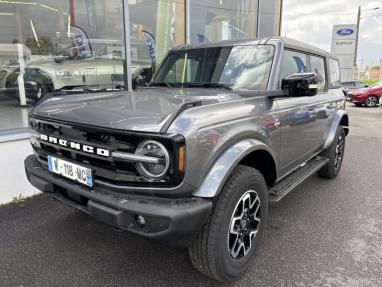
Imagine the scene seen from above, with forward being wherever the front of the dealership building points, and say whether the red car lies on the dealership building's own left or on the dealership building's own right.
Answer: on the dealership building's own left

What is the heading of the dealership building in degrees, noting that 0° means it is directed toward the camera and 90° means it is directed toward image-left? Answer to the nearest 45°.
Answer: approximately 315°

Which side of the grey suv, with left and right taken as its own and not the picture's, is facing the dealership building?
right

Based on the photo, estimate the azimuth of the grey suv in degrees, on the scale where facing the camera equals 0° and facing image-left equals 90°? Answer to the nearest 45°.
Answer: approximately 45°

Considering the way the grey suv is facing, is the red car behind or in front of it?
behind

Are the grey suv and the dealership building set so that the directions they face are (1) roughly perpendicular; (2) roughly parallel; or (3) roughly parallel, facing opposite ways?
roughly perpendicular
